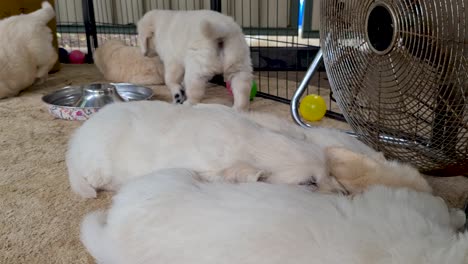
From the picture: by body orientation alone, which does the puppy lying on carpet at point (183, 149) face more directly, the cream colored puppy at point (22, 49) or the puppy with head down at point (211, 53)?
the puppy with head down

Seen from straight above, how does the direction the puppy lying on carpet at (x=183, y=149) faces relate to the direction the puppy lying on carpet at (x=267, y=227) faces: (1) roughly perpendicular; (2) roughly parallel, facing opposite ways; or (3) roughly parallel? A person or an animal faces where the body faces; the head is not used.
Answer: roughly parallel

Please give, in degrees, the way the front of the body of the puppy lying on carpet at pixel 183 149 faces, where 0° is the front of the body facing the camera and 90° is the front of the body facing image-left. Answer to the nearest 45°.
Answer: approximately 270°

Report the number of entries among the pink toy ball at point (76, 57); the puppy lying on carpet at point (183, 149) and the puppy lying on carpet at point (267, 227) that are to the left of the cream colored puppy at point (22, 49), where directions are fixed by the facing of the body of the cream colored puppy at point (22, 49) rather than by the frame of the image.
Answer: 2

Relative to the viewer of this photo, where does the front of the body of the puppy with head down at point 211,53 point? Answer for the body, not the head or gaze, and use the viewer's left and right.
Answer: facing away from the viewer and to the left of the viewer

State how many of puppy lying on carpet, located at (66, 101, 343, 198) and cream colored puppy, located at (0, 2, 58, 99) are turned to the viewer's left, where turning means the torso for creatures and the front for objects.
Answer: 1

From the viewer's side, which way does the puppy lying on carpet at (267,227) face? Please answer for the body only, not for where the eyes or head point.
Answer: to the viewer's right

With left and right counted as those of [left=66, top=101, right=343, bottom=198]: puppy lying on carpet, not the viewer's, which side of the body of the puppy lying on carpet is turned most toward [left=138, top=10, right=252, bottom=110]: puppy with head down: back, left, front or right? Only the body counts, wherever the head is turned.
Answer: left

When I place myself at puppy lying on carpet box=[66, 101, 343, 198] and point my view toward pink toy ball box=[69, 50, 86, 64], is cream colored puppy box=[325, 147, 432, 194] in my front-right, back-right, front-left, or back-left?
back-right

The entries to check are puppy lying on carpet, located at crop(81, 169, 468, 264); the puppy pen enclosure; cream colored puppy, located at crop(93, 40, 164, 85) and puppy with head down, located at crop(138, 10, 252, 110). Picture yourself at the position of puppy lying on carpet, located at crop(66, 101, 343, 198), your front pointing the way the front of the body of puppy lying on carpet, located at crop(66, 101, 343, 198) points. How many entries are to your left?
3

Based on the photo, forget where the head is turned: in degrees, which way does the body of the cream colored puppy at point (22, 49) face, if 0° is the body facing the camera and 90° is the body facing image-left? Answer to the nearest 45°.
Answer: approximately 90°
